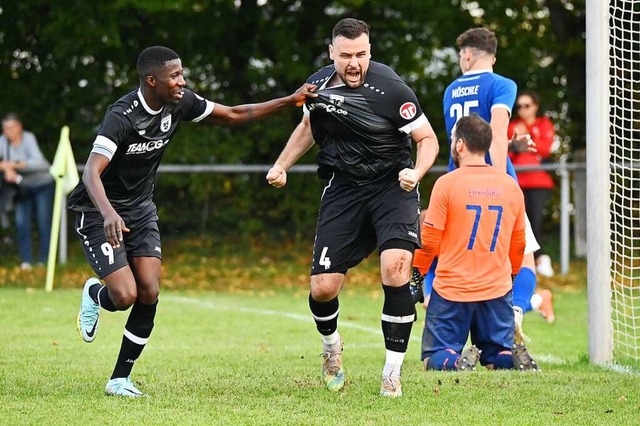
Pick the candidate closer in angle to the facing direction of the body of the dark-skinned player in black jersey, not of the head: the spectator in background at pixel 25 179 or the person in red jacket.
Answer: the person in red jacket

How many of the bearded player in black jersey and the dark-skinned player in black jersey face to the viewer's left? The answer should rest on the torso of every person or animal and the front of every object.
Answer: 0

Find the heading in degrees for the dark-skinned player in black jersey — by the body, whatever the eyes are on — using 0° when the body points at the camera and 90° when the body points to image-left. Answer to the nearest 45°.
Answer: approximately 315°

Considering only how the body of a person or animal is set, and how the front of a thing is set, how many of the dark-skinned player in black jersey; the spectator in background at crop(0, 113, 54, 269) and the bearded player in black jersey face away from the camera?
0

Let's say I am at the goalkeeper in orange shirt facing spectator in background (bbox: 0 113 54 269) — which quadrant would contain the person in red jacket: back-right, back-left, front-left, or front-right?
front-right

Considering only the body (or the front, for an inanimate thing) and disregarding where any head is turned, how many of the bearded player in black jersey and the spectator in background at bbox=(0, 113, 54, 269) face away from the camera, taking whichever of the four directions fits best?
0

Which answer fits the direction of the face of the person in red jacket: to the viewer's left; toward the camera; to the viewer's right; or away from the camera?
toward the camera

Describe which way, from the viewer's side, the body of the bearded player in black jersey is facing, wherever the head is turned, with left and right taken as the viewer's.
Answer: facing the viewer

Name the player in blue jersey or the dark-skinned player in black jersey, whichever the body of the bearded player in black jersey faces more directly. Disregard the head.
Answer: the dark-skinned player in black jersey

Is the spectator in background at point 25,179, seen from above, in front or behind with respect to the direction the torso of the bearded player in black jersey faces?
behind

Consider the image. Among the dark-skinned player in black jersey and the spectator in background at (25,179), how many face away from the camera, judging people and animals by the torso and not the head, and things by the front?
0
